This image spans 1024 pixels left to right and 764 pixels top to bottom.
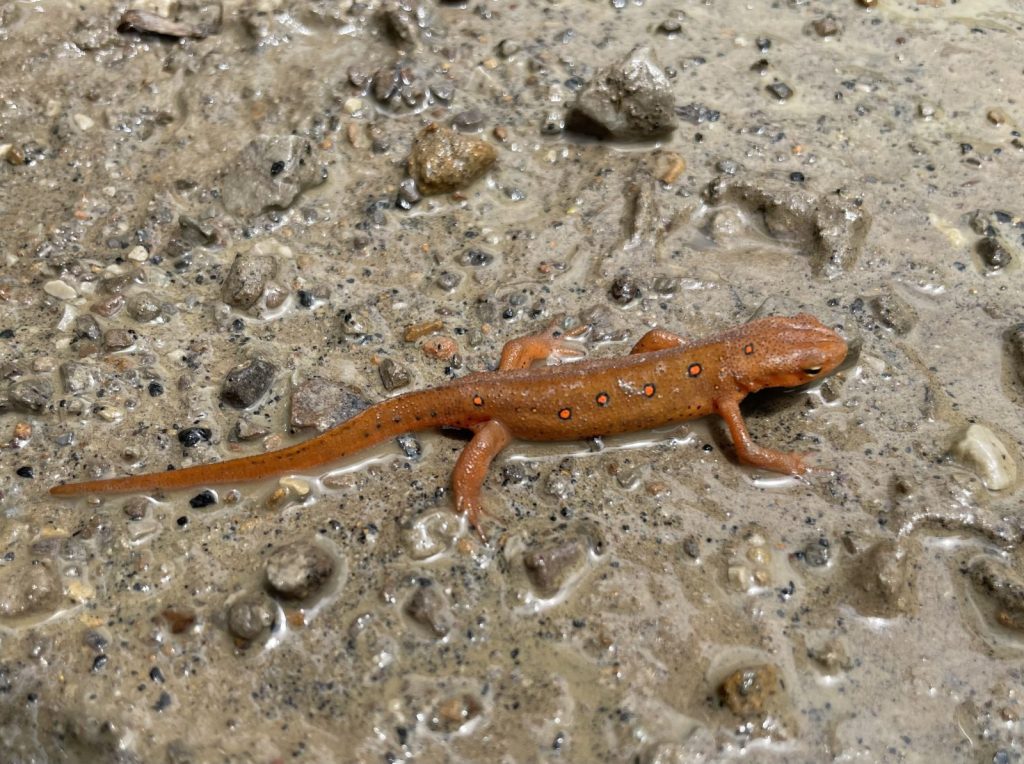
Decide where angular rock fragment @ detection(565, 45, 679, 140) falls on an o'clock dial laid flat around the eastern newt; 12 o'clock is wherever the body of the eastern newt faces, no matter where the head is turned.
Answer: The angular rock fragment is roughly at 9 o'clock from the eastern newt.

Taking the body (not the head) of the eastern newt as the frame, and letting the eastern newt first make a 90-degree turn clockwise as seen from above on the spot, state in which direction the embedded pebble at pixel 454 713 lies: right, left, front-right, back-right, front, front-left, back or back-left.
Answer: front

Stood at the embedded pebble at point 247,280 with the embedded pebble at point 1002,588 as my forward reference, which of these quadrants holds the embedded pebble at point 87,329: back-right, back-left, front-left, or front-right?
back-right

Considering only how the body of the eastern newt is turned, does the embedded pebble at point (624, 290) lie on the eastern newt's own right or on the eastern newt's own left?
on the eastern newt's own left

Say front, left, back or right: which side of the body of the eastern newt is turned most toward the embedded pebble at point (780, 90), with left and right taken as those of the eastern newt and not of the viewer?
left

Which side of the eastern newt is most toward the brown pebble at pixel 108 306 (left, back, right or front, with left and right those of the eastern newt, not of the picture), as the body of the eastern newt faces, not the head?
back

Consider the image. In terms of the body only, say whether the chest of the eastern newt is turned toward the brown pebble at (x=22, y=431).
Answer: no

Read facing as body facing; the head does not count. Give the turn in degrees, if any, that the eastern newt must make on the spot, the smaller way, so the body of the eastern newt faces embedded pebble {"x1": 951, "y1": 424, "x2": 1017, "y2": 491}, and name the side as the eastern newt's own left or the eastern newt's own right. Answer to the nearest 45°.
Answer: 0° — it already faces it

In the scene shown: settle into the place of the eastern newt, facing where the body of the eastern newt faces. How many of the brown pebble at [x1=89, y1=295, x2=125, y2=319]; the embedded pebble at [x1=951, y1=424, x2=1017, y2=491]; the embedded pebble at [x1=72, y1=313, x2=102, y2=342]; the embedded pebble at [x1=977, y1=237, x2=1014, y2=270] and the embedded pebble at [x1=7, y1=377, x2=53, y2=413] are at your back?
3

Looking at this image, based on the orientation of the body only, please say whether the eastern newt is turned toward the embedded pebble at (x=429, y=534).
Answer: no

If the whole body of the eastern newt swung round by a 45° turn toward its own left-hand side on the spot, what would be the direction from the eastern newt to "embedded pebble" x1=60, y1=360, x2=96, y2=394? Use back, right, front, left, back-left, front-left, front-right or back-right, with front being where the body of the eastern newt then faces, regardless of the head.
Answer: back-left

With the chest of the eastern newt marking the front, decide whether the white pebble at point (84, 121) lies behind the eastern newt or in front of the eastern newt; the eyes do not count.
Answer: behind

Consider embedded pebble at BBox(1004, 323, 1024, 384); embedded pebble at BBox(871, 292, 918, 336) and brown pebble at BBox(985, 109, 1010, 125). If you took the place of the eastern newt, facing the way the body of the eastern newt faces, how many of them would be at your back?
0

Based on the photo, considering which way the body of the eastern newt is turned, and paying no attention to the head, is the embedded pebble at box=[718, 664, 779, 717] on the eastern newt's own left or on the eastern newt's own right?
on the eastern newt's own right

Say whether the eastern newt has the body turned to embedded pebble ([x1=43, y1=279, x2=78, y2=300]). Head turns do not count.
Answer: no

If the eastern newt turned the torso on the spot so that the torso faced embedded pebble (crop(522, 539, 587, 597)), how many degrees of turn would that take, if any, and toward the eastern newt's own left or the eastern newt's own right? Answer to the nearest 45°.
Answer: approximately 90° to the eastern newt's own right

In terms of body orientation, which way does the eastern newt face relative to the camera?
to the viewer's right

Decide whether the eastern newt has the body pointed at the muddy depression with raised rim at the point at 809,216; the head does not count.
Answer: no

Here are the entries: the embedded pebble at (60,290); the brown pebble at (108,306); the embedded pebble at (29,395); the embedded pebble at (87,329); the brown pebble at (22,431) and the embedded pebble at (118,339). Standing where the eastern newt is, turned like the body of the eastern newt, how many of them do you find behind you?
6
